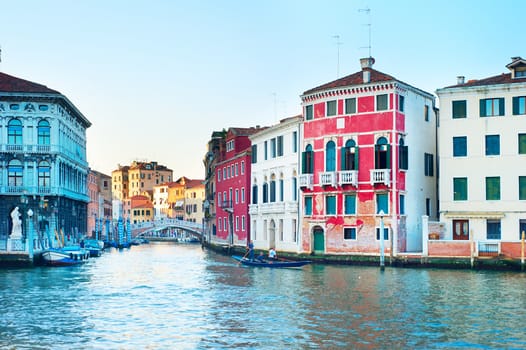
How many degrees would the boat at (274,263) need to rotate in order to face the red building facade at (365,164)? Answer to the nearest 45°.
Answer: approximately 45° to its left

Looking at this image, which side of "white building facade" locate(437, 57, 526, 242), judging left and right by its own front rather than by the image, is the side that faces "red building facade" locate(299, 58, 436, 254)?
right

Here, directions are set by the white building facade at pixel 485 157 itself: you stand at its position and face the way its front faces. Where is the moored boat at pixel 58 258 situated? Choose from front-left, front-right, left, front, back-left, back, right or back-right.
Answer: right

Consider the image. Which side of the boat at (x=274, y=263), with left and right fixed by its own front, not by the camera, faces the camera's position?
right

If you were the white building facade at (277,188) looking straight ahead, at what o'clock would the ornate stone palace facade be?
The ornate stone palace facade is roughly at 2 o'clock from the white building facade.

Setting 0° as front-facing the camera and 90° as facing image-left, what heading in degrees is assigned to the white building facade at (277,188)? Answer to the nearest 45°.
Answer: approximately 45°

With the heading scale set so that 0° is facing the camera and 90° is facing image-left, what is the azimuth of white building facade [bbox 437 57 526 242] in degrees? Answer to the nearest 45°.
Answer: approximately 0°

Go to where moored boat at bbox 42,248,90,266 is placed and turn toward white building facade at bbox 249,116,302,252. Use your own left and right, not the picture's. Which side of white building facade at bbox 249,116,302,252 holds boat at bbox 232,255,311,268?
right
